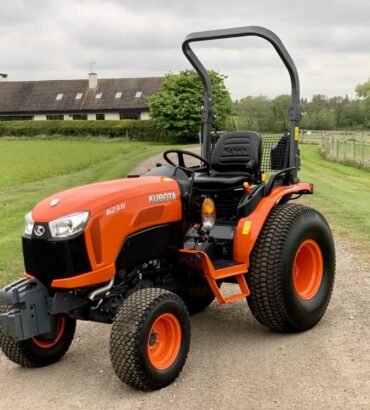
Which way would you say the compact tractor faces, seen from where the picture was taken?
facing the viewer and to the left of the viewer

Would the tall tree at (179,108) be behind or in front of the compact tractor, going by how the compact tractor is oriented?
behind

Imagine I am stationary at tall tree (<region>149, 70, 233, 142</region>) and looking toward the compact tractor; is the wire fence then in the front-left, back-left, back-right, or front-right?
front-left

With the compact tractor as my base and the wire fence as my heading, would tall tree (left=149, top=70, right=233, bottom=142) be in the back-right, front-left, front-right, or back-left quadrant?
front-left

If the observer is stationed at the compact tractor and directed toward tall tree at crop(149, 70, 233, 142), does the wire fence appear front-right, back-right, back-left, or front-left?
front-right

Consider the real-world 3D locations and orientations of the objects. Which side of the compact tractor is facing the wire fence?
back
